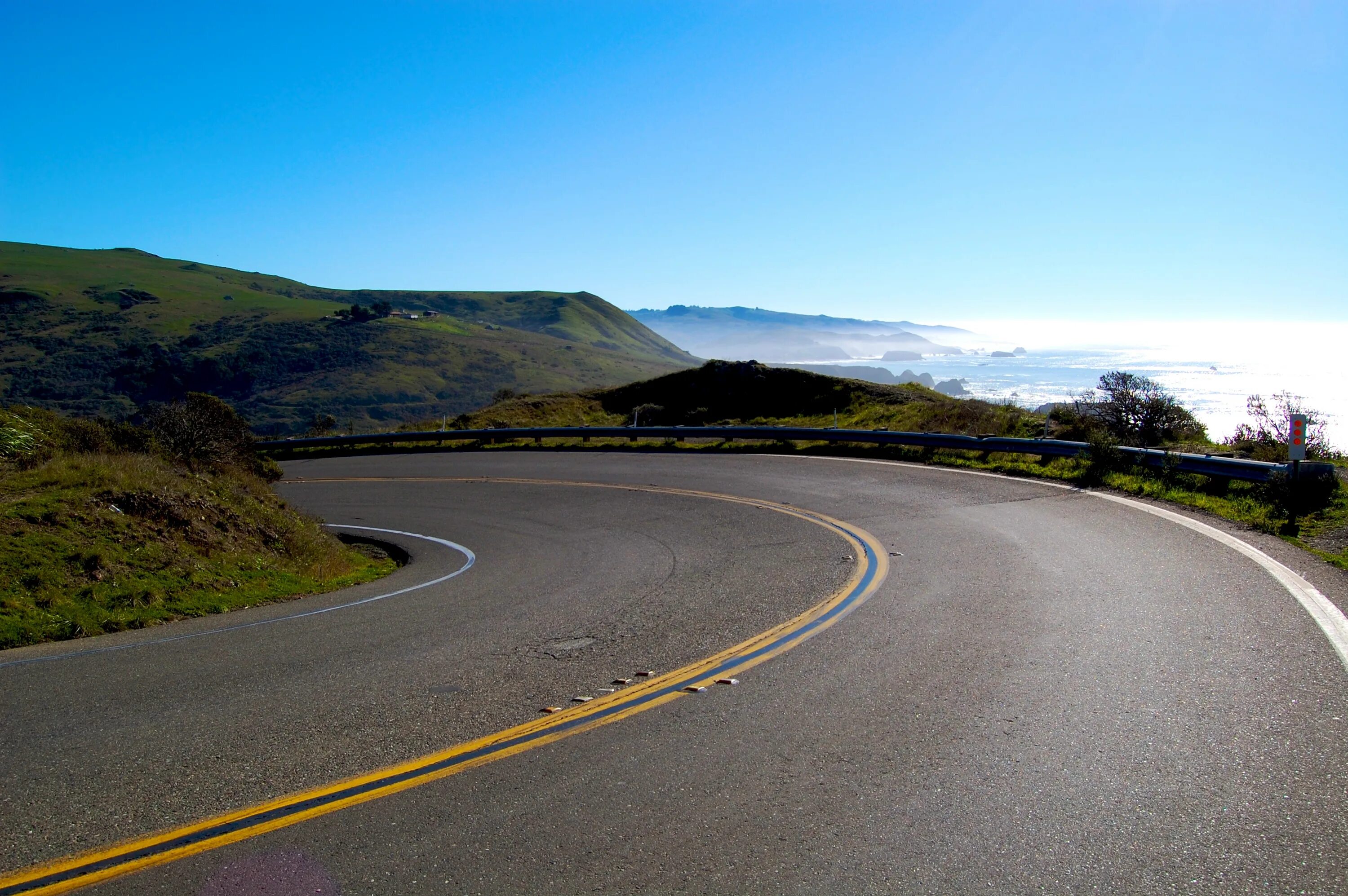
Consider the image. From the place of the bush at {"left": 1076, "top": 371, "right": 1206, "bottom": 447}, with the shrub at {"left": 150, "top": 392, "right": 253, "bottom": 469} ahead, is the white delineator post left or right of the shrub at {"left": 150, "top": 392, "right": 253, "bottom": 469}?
left

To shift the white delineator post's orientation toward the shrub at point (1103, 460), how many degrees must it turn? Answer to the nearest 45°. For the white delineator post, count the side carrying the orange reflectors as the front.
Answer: approximately 135° to its right

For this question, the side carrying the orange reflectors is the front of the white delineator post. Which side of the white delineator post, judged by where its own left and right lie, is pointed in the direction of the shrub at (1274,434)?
back

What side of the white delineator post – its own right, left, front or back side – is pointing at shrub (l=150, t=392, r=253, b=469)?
right

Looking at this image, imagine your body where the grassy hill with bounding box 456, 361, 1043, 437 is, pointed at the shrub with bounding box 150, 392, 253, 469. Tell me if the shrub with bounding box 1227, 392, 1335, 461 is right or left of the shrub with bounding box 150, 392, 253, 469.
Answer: left

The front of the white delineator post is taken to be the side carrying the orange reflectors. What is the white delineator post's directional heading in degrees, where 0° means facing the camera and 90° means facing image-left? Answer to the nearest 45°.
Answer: approximately 0°

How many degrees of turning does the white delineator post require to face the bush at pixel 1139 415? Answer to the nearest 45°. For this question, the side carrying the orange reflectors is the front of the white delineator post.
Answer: approximately 180°

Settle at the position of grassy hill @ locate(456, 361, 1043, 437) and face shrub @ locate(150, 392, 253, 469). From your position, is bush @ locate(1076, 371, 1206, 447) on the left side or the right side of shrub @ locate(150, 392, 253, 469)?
left

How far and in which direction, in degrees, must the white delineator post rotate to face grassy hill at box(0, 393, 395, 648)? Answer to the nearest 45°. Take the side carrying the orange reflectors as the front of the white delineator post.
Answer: approximately 45° to its right

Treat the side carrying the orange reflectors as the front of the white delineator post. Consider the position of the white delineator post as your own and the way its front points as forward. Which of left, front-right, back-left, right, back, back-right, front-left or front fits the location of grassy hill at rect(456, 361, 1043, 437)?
back-right
